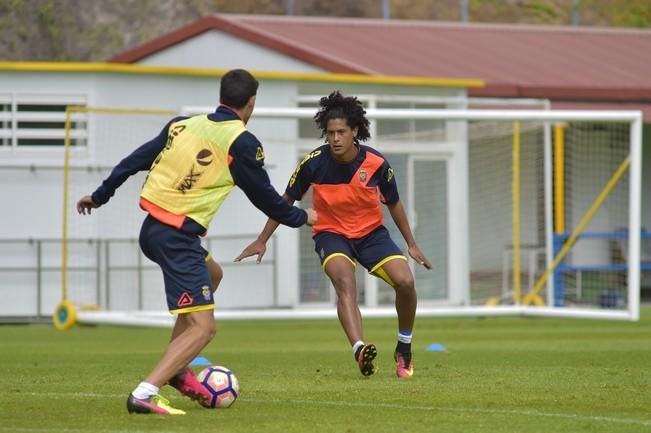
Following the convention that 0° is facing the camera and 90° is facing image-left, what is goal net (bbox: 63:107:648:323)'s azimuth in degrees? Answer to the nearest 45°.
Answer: approximately 0°

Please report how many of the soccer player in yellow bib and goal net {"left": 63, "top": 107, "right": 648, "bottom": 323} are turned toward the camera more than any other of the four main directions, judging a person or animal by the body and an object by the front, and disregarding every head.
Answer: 1

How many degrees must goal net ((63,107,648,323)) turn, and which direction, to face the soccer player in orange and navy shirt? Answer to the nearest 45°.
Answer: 0° — it already faces them

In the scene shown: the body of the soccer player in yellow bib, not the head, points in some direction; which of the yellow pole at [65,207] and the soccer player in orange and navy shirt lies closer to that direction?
the soccer player in orange and navy shirt

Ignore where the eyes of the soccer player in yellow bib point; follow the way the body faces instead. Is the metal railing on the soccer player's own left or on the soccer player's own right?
on the soccer player's own left

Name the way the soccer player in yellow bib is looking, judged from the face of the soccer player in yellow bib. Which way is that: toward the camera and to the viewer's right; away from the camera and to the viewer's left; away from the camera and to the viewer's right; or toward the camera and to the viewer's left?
away from the camera and to the viewer's right

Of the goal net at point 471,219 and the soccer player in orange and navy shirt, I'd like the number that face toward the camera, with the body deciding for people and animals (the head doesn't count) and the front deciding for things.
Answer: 2

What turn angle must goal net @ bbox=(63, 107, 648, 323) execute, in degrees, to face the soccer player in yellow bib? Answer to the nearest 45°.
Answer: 0° — it already faces them

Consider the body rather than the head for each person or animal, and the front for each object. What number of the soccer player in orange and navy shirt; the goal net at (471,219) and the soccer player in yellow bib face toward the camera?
2

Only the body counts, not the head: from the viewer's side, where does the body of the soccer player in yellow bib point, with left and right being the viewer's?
facing away from the viewer and to the right of the viewer
